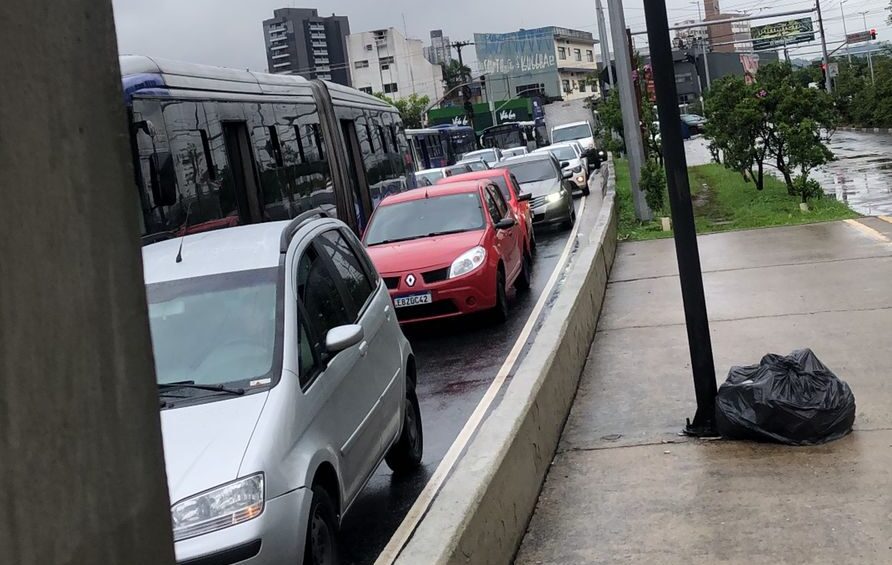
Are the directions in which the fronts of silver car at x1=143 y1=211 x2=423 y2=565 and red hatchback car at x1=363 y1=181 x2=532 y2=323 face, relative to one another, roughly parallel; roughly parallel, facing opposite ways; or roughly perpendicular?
roughly parallel

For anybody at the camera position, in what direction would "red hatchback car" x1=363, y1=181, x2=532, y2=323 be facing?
facing the viewer and to the left of the viewer

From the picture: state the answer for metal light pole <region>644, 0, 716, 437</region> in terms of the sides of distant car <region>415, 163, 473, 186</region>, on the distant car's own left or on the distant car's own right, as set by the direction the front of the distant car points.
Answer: on the distant car's own left

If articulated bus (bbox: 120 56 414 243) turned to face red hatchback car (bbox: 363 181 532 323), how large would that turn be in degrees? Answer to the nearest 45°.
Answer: approximately 90° to its left

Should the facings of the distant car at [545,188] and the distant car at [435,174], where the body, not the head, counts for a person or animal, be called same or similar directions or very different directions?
same or similar directions

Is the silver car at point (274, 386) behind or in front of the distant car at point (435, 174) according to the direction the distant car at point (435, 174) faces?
in front

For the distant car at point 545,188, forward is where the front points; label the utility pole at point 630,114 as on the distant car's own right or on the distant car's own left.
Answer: on the distant car's own left

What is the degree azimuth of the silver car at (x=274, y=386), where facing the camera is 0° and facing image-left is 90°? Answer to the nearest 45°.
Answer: approximately 45°

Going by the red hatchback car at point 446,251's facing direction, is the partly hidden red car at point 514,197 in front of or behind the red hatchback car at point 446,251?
behind

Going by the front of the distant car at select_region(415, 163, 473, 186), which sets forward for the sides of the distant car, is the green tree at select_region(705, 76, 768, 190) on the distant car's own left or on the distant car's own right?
on the distant car's own left

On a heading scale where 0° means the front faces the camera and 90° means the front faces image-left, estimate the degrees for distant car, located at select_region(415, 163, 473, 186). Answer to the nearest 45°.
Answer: approximately 45°
